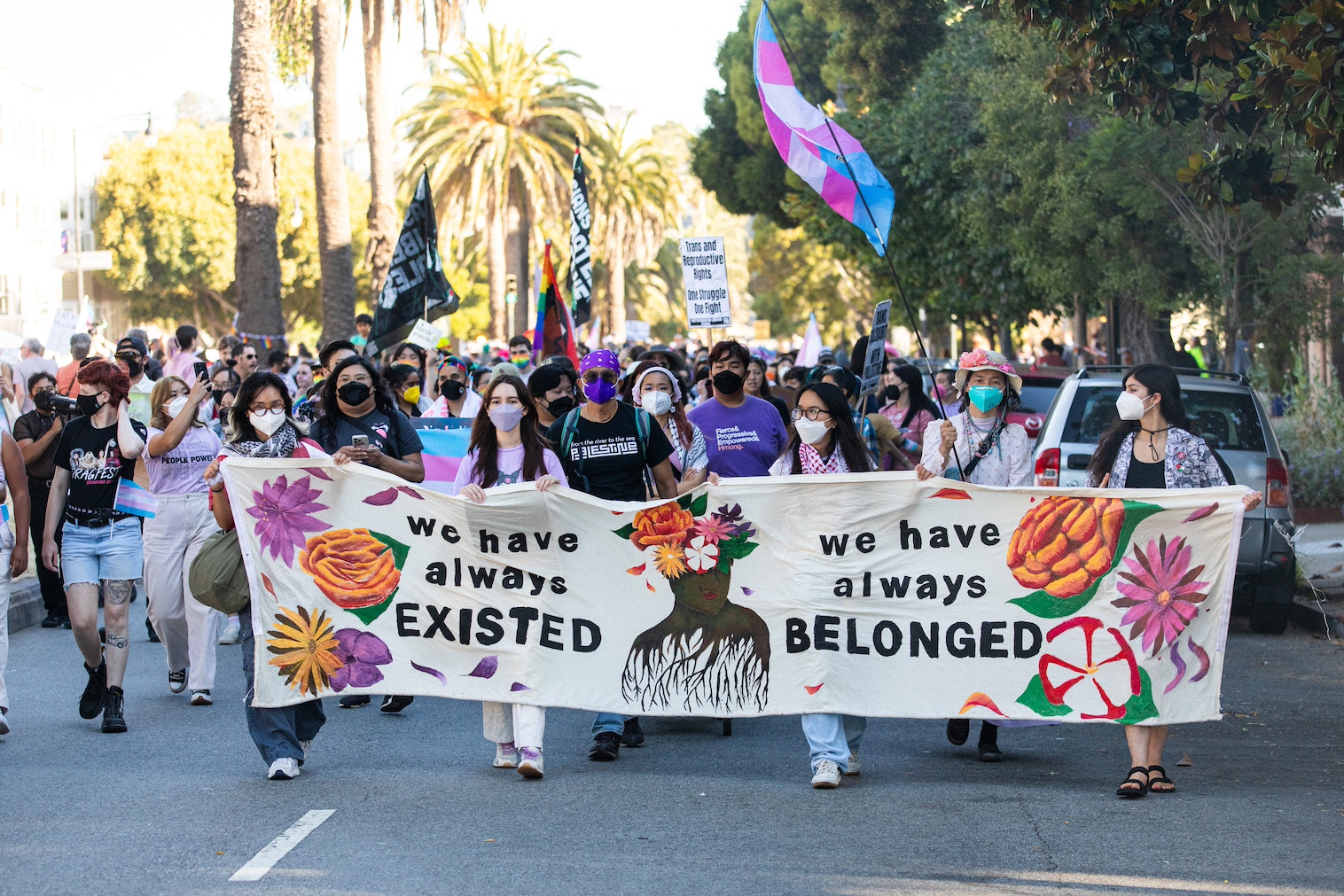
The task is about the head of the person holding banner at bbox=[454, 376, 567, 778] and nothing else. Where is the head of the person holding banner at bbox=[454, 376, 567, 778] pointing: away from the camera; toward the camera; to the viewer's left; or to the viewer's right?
toward the camera

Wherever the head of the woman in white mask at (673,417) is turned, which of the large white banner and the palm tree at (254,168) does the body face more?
the large white banner

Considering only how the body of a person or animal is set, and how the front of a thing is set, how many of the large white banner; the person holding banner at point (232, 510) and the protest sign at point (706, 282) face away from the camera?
0

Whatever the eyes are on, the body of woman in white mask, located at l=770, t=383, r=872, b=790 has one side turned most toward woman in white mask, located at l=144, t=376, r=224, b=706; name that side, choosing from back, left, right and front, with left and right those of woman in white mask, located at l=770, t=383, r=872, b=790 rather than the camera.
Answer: right

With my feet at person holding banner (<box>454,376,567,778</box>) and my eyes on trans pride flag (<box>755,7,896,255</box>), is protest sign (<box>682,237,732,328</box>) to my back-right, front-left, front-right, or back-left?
front-left

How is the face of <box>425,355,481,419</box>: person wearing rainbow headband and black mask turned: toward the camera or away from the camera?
toward the camera

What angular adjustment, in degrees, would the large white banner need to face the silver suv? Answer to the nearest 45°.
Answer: approximately 135° to its left

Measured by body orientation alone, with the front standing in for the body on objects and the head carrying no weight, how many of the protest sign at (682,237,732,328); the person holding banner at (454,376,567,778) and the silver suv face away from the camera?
1

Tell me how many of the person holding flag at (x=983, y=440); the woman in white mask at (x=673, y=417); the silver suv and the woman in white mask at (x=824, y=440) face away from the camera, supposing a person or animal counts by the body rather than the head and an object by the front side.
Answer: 1

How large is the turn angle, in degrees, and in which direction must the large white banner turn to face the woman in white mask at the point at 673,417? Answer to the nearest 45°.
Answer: approximately 180°

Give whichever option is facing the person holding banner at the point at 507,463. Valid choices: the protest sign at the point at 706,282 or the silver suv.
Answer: the protest sign

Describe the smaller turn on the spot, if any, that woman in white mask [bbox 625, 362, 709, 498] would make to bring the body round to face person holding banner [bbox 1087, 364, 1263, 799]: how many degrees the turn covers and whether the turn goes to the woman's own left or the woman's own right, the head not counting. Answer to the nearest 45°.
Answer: approximately 45° to the woman's own left

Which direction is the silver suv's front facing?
away from the camera

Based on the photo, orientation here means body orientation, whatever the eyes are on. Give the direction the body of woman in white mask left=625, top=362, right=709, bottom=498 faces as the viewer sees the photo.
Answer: toward the camera

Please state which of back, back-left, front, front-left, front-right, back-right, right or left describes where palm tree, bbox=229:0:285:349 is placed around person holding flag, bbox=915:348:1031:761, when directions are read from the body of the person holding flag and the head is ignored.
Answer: back-right

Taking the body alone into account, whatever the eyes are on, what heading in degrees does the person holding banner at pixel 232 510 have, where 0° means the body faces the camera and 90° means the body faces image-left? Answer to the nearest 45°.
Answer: approximately 0°

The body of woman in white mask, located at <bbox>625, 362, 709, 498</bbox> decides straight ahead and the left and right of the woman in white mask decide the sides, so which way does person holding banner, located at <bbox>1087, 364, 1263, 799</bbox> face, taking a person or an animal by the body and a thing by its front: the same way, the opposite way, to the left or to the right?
the same way

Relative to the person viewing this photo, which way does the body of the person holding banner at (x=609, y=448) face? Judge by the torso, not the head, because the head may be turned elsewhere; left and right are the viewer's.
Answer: facing the viewer

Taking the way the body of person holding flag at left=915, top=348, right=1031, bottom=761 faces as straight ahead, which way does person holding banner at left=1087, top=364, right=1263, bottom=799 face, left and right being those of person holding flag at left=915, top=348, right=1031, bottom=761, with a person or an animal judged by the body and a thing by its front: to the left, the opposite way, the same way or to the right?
the same way

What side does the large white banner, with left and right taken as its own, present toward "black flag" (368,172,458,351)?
back

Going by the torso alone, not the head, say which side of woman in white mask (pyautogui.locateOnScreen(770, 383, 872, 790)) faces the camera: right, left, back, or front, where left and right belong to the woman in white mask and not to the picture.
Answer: front
